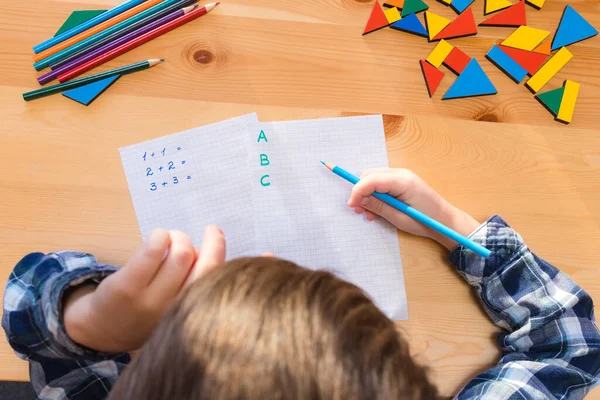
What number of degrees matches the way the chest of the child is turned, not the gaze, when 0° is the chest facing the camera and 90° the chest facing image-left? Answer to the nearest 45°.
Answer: approximately 180°

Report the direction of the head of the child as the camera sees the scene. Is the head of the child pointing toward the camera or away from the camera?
away from the camera
